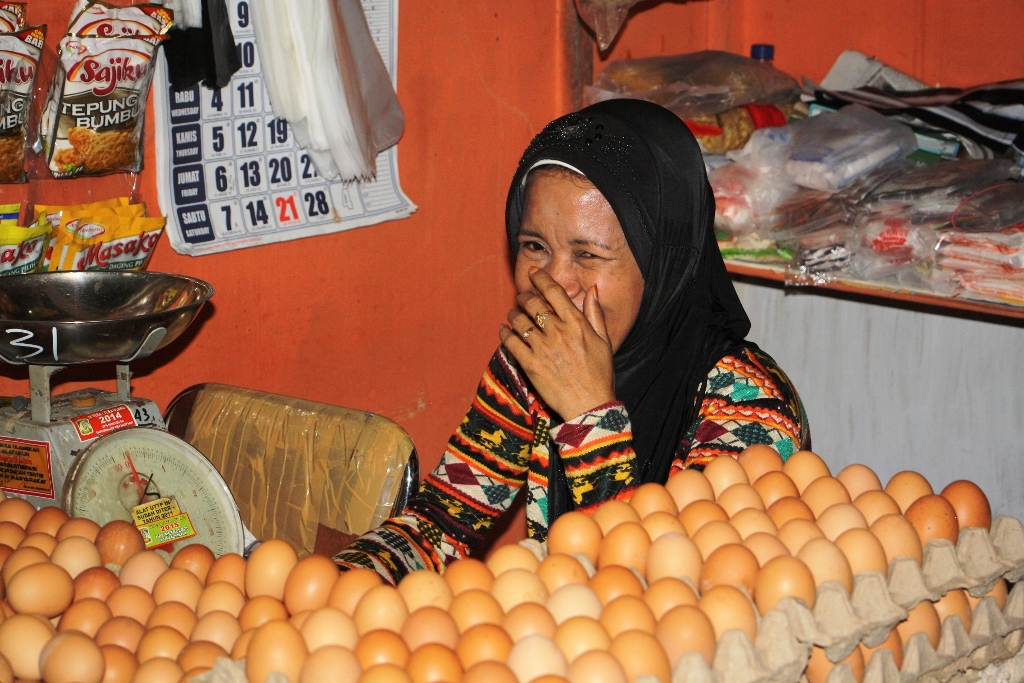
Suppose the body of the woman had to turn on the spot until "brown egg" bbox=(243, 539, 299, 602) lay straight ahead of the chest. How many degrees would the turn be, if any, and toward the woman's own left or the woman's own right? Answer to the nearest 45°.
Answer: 0° — they already face it

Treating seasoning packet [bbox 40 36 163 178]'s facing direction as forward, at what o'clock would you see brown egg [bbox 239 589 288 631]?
The brown egg is roughly at 12 o'clock from the seasoning packet.

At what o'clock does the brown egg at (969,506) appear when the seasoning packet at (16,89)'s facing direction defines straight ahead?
The brown egg is roughly at 11 o'clock from the seasoning packet.

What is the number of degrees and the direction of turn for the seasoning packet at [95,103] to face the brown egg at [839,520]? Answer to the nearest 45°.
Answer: approximately 45° to its left

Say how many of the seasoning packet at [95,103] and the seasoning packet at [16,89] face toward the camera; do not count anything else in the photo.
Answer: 2

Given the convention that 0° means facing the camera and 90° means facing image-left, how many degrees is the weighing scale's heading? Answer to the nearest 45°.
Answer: approximately 315°

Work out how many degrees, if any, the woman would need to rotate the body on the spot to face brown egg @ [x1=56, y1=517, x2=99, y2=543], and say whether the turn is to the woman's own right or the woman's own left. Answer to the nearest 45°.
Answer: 0° — they already face it

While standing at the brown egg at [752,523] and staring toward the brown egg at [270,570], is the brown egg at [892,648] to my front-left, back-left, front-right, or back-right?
back-left
